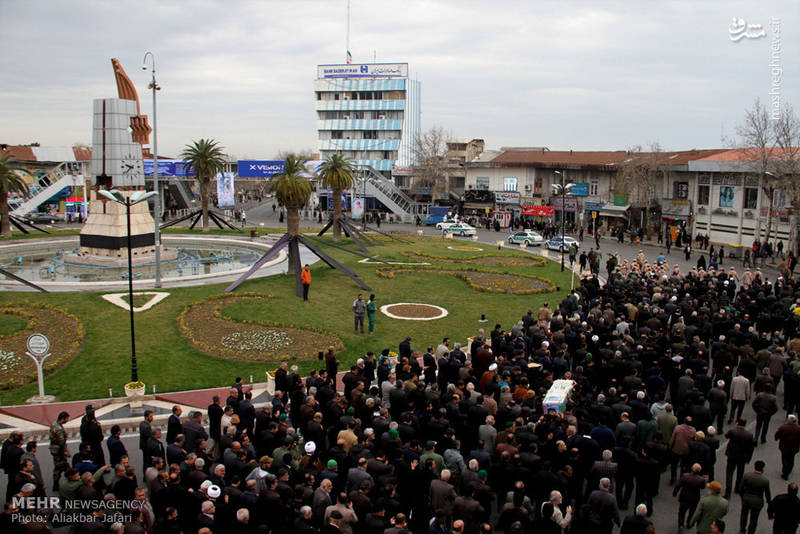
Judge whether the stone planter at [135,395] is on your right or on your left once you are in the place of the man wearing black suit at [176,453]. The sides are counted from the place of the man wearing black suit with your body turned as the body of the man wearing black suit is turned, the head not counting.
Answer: on your left

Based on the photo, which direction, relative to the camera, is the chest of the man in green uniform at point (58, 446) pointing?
to the viewer's right

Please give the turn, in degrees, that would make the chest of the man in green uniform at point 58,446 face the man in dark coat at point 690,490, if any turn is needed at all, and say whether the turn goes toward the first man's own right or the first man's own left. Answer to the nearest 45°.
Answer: approximately 45° to the first man's own right

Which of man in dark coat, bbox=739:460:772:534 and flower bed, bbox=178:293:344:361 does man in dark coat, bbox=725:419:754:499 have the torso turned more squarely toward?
the flower bed

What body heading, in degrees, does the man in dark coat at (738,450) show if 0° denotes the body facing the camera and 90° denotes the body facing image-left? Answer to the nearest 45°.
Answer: approximately 180°
